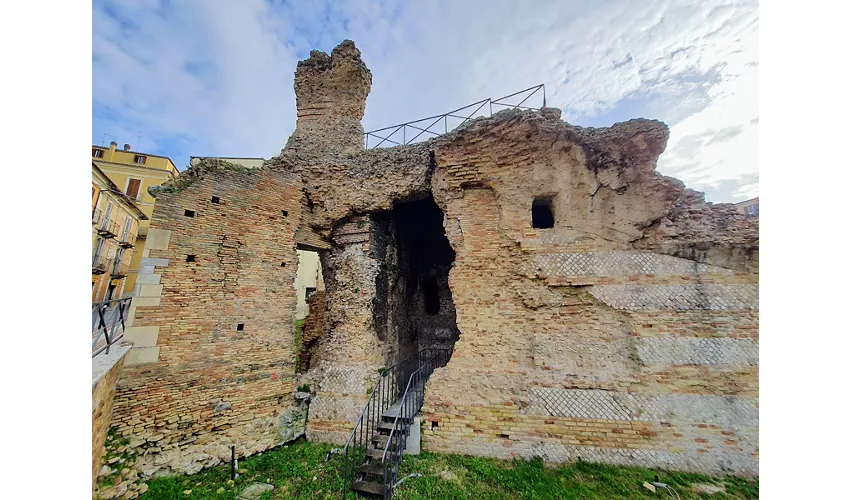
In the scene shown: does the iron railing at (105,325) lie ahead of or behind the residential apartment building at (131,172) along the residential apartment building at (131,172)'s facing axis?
ahead

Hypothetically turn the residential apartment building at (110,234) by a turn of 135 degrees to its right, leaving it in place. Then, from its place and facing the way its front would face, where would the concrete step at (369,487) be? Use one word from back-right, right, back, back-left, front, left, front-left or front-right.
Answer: left

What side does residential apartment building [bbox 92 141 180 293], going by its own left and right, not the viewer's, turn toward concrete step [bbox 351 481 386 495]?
front

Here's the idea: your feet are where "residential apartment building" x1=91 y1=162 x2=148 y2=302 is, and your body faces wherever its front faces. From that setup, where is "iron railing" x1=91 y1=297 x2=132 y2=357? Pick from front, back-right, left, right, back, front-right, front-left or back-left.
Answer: front-right

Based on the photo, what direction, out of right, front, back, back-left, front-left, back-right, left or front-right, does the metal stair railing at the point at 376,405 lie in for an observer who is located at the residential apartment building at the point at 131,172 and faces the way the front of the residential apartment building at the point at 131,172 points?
front

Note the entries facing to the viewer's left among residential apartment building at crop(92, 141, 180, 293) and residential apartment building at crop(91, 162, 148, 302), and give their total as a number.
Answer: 0

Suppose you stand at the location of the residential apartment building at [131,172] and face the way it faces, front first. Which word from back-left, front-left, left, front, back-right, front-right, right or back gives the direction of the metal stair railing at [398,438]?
front

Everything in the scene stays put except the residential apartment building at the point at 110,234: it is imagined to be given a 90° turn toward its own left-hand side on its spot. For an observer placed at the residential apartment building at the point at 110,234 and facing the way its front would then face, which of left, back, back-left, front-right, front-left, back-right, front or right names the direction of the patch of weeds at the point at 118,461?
back-right

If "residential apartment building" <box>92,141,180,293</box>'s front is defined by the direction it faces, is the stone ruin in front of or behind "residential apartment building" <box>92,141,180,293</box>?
in front

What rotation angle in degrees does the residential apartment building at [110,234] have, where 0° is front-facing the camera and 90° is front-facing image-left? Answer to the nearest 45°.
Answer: approximately 315°

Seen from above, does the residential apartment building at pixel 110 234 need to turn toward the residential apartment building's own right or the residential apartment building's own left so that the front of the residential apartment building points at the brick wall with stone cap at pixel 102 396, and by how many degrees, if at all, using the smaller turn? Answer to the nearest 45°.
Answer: approximately 45° to the residential apartment building's own right
